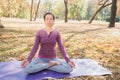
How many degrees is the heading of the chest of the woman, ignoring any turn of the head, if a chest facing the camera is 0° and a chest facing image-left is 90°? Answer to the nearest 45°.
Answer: approximately 0°
